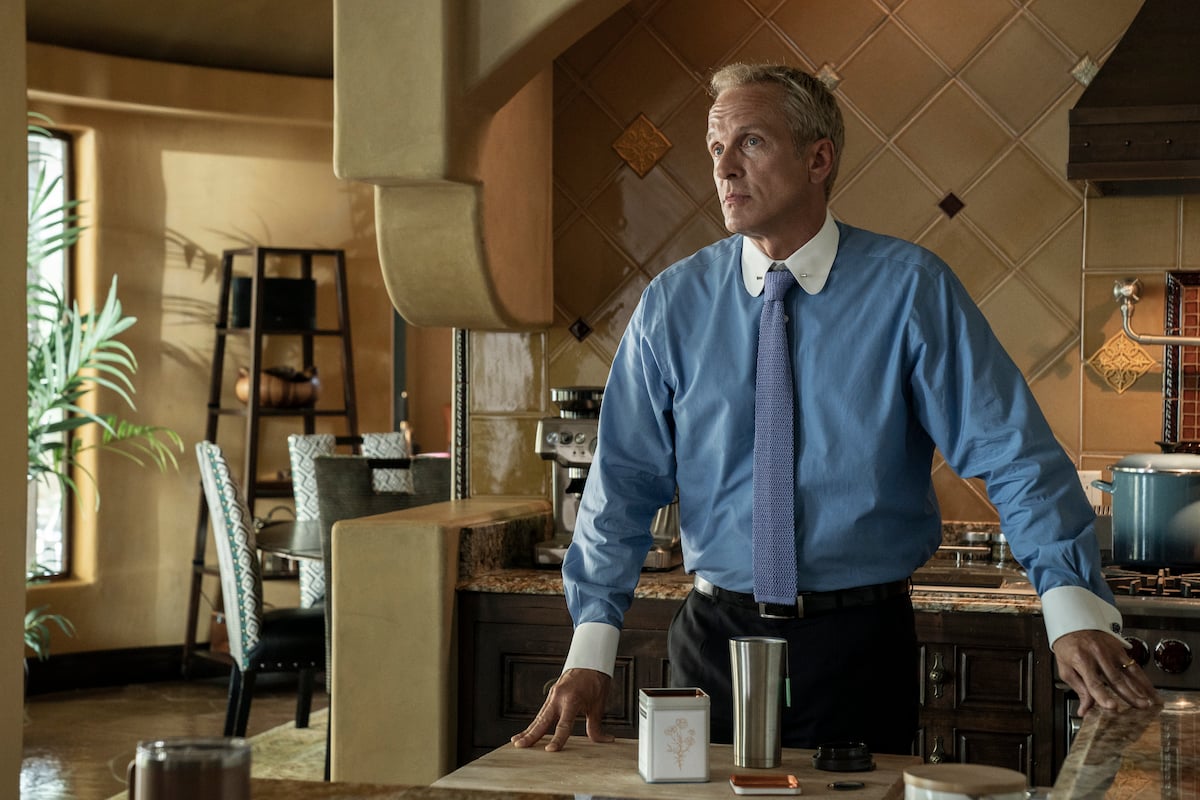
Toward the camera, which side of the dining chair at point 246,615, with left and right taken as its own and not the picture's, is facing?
right

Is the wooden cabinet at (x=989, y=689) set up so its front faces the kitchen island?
yes

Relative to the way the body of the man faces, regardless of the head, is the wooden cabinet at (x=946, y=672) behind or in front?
behind

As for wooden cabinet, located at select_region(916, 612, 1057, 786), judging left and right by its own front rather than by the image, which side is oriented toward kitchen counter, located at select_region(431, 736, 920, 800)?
front

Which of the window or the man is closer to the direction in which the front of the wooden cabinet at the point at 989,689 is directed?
the man

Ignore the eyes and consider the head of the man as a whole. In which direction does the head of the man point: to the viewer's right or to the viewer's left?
to the viewer's left

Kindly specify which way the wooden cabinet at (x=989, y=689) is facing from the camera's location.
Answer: facing the viewer

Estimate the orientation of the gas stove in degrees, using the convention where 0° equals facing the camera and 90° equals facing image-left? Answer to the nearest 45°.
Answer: approximately 0°

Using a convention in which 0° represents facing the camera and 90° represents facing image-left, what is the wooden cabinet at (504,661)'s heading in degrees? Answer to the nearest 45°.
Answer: approximately 0°

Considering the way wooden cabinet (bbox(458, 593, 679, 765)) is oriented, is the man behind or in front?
in front

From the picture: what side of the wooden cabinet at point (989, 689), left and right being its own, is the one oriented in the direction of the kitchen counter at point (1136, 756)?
front

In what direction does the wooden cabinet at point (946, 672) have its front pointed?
toward the camera

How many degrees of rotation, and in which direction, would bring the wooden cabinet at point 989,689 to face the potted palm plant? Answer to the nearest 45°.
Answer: approximately 135° to its right

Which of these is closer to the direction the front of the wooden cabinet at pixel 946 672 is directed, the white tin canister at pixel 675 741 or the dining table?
the white tin canister
